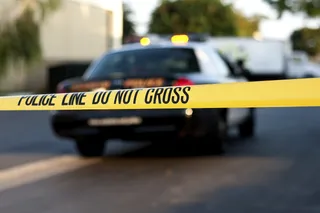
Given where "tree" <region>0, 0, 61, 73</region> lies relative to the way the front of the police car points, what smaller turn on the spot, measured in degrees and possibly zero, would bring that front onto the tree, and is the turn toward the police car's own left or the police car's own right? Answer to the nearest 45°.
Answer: approximately 45° to the police car's own left

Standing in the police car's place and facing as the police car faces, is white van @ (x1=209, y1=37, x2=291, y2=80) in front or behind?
in front

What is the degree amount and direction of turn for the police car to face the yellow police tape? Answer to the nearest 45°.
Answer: approximately 135° to its right

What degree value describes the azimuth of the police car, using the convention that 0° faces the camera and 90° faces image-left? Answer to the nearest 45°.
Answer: approximately 225°

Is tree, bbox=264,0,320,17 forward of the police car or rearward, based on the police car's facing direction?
forward

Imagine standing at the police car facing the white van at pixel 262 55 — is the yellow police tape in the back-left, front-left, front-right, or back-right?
back-right
